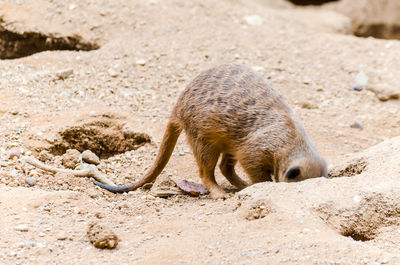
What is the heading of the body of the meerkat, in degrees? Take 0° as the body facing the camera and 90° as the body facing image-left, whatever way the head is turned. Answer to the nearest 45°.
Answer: approximately 270°

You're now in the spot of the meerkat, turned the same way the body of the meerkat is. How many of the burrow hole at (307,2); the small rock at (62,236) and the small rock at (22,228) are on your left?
1

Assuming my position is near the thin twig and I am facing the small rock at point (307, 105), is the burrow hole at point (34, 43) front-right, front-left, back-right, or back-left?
front-left

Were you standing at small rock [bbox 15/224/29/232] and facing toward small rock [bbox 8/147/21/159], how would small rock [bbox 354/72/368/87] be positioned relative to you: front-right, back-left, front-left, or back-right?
front-right

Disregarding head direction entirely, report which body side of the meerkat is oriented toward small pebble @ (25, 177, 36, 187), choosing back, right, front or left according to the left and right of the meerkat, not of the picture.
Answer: back

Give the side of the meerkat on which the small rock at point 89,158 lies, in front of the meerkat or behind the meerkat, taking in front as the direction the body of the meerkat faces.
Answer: behind

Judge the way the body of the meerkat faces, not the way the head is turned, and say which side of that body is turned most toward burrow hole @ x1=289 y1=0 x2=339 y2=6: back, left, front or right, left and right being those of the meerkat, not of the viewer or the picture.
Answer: left

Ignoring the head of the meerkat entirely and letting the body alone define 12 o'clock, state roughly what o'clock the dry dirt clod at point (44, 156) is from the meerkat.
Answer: The dry dirt clod is roughly at 6 o'clock from the meerkat.

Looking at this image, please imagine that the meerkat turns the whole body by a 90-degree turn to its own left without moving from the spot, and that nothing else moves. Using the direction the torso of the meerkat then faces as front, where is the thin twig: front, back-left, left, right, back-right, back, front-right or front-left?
left

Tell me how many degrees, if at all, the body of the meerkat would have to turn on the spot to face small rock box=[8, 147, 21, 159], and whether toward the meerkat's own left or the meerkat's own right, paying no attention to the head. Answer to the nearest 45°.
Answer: approximately 180°

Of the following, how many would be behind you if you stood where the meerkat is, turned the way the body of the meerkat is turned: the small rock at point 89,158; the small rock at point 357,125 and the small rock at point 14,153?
2

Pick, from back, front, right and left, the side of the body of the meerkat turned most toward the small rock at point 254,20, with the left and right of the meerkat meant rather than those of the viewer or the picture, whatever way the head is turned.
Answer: left

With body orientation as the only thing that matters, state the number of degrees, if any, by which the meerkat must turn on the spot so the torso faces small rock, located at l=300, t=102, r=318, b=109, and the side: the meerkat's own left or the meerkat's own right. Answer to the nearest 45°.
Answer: approximately 45° to the meerkat's own left

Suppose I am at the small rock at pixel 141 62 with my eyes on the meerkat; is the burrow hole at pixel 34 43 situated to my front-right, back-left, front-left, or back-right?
back-right

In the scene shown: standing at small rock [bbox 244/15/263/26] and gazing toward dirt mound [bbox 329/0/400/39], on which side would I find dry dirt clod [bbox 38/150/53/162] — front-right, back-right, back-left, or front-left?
back-right
